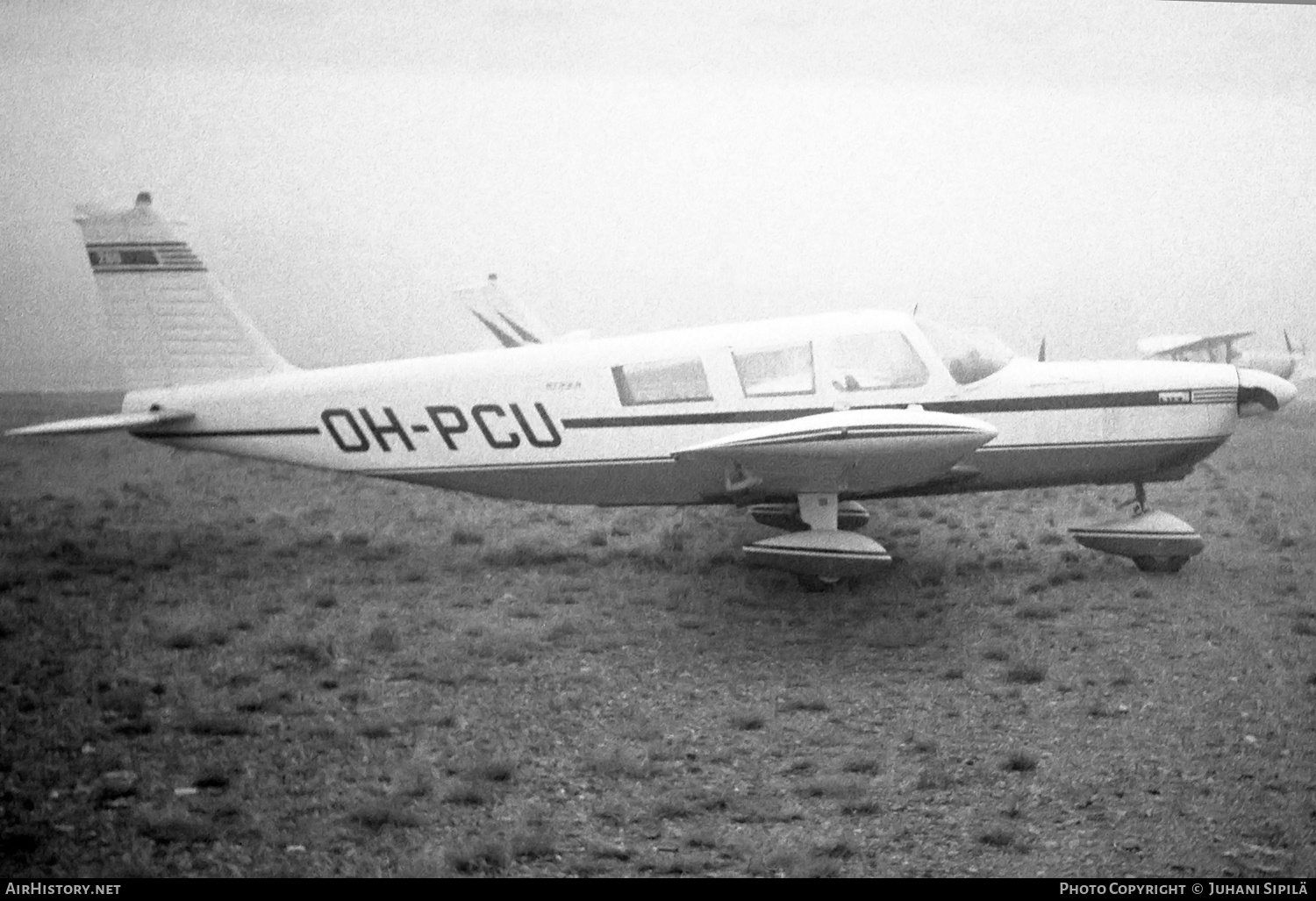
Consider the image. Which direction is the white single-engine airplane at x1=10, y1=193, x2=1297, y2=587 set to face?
to the viewer's right
